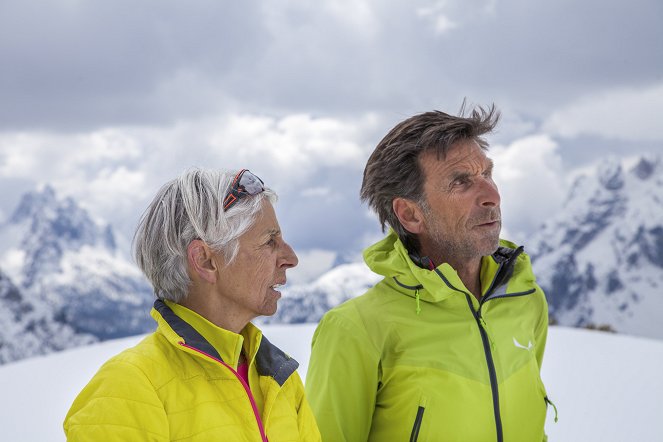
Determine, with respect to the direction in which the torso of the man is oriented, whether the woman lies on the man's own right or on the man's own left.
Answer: on the man's own right

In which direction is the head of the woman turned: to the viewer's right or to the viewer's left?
to the viewer's right

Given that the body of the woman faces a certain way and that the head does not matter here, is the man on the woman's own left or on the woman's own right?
on the woman's own left

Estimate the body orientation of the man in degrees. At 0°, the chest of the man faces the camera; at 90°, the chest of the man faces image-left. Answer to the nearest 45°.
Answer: approximately 315°
